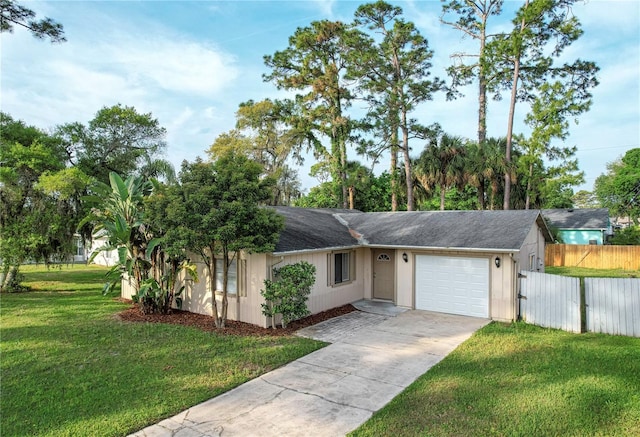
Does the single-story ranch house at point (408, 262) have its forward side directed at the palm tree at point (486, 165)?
no

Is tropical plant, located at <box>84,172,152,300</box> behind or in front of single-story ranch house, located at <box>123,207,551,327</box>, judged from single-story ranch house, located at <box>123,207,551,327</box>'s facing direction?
in front

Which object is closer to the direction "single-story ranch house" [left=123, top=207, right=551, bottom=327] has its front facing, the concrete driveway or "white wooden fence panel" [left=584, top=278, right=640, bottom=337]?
the concrete driveway

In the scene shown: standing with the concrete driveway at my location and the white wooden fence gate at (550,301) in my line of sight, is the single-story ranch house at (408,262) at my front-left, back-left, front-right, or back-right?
front-left

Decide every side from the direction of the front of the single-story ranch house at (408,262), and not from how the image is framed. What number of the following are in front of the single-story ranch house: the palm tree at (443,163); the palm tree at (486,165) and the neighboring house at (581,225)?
0

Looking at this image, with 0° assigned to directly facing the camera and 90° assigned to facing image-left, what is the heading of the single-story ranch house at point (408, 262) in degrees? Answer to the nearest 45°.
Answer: approximately 45°

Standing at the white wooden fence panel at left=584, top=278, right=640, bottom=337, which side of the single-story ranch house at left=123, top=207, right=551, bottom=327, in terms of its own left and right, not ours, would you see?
left

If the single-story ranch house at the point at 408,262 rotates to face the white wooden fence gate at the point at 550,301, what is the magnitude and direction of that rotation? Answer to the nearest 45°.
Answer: approximately 90° to its left

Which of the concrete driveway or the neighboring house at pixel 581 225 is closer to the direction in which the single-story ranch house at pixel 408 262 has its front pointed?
the concrete driveway

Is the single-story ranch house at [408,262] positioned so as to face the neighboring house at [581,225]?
no

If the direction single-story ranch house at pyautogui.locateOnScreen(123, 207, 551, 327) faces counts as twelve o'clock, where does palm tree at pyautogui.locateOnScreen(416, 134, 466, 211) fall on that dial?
The palm tree is roughly at 5 o'clock from the single-story ranch house.
